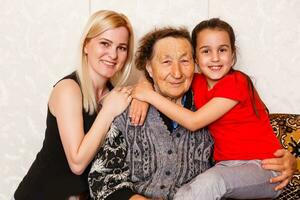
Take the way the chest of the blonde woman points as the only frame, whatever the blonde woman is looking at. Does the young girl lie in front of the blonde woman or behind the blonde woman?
in front

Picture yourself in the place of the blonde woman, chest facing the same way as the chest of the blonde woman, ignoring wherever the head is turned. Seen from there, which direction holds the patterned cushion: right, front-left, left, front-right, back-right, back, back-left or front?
front-left

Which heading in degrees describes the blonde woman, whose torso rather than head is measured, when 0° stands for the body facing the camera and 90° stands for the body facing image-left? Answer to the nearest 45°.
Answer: approximately 315°
